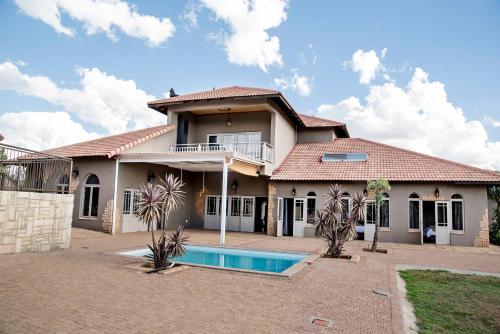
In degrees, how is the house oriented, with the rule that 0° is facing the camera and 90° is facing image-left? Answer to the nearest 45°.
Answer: approximately 0°

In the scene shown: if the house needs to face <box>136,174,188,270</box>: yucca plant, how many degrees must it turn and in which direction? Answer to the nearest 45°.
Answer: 0° — it already faces it
